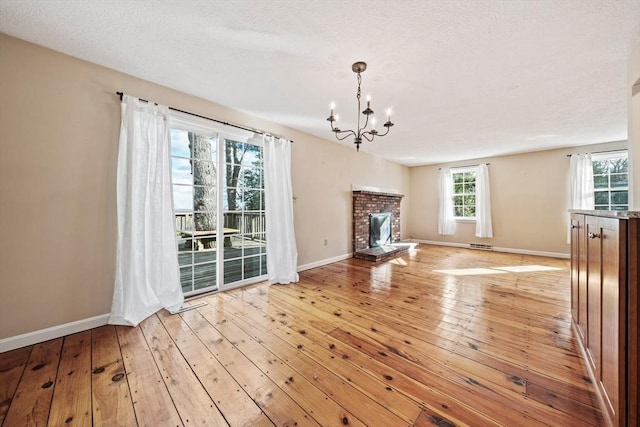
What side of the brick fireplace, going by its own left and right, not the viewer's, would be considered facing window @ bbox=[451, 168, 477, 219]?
left

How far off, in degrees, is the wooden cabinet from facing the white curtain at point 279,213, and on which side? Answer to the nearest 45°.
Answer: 0° — it already faces it

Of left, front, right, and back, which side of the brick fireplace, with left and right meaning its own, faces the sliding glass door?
right

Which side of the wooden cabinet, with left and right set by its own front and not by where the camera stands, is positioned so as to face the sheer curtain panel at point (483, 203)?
right

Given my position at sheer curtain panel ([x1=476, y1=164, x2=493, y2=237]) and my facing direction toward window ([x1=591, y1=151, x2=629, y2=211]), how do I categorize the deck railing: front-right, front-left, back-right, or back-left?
back-right

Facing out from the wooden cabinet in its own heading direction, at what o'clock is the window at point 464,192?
The window is roughly at 2 o'clock from the wooden cabinet.

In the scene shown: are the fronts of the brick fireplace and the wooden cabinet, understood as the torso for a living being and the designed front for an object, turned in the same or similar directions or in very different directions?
very different directions

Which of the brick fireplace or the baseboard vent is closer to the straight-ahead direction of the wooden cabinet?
the brick fireplace

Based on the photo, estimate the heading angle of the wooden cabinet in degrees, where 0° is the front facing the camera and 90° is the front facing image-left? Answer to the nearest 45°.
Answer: approximately 90°

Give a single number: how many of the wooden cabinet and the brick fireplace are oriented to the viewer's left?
1

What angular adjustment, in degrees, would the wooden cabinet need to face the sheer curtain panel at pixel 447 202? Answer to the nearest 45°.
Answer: approximately 45° to its right
